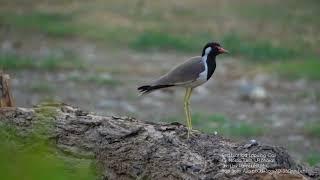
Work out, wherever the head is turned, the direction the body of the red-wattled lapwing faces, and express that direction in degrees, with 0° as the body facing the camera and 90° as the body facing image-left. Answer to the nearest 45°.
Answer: approximately 270°
